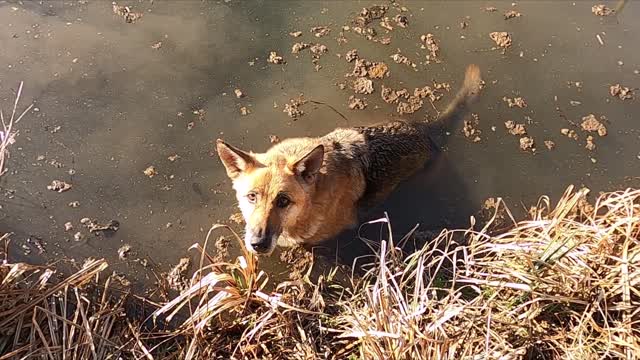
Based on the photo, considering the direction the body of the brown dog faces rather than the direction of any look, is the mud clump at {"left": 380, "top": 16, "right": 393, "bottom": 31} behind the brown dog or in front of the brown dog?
behind

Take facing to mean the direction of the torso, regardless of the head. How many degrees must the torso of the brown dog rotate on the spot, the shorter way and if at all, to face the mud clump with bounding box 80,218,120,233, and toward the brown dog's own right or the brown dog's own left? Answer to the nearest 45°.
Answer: approximately 45° to the brown dog's own right

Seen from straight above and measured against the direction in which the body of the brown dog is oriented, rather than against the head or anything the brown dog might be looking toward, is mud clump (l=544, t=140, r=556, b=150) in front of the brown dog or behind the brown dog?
behind

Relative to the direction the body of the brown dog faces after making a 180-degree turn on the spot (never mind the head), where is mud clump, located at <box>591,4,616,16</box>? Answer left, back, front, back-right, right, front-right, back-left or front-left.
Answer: front

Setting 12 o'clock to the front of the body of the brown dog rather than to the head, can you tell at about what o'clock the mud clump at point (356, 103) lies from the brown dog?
The mud clump is roughly at 5 o'clock from the brown dog.

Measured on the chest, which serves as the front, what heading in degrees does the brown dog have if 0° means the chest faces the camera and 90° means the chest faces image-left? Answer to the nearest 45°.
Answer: approximately 45°

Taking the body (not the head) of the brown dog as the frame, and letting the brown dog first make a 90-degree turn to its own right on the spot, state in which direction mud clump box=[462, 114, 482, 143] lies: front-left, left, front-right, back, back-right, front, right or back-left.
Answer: right

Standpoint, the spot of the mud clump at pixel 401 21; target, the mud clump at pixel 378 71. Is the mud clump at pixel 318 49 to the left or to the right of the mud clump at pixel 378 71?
right

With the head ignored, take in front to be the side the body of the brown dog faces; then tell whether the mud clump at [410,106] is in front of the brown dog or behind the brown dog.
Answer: behind

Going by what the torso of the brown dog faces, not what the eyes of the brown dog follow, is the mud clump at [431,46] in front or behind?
behind

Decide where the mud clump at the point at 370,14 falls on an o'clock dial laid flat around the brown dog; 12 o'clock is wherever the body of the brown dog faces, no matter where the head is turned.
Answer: The mud clump is roughly at 5 o'clock from the brown dog.

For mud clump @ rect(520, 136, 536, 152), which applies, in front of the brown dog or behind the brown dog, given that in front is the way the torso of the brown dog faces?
behind

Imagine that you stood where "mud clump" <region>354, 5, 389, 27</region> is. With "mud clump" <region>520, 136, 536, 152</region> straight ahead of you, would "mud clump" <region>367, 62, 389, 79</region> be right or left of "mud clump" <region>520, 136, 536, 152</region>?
right

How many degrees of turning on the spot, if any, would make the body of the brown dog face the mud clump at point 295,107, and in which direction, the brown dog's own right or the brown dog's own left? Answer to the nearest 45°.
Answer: approximately 135° to the brown dog's own right
